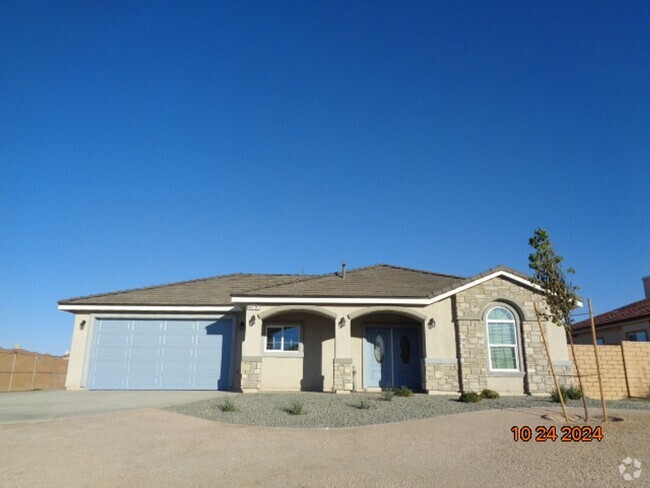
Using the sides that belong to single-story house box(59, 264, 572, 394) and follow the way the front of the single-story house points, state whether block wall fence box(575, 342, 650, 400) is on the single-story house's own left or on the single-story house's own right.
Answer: on the single-story house's own left

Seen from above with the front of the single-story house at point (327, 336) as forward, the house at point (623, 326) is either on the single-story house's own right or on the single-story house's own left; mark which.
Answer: on the single-story house's own left

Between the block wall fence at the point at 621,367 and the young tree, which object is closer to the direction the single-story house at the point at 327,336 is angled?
the young tree

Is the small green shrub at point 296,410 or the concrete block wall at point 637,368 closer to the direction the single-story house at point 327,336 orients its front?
the small green shrub

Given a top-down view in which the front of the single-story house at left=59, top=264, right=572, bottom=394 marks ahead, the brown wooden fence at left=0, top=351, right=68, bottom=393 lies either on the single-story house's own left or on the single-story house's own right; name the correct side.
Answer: on the single-story house's own right

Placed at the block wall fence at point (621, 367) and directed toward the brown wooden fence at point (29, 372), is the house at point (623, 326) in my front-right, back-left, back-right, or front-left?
back-right

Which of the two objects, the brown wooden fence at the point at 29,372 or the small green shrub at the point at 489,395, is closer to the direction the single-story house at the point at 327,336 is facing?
the small green shrub

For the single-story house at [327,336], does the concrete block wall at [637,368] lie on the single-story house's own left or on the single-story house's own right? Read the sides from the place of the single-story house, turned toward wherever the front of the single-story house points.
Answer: on the single-story house's own left

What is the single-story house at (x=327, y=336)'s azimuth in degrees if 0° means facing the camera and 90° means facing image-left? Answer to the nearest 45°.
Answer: approximately 0°
